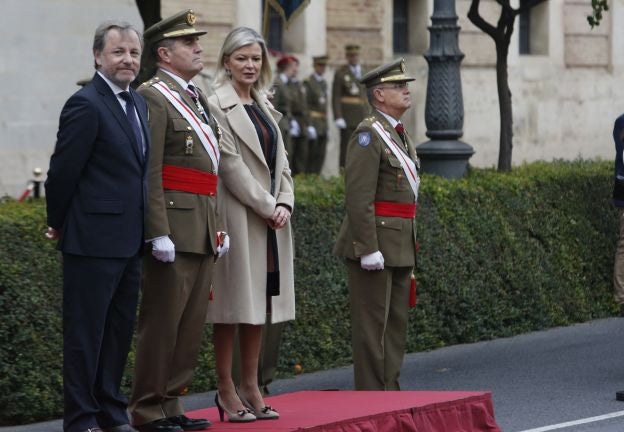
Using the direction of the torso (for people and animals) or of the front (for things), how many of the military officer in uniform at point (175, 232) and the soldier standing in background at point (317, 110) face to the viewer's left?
0

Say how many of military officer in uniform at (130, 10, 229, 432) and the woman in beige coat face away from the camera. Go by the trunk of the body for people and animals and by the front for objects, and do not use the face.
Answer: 0

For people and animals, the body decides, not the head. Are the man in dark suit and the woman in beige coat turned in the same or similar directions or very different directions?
same or similar directions

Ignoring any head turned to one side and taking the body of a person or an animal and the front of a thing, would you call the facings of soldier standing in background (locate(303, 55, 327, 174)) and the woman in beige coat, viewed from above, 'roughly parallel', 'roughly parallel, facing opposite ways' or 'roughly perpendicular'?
roughly parallel

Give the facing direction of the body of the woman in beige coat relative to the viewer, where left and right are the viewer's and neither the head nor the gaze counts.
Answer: facing the viewer and to the right of the viewer

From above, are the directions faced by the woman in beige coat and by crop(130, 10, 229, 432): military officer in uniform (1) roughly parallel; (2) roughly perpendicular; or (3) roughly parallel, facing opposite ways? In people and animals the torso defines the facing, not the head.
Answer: roughly parallel

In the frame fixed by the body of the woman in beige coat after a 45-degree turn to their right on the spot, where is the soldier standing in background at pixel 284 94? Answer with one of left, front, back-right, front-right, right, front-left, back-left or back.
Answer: back

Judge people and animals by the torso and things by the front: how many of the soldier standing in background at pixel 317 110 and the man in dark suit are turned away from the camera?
0

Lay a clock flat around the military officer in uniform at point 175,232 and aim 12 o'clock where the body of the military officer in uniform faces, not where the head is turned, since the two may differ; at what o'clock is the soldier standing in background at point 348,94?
The soldier standing in background is roughly at 8 o'clock from the military officer in uniform.

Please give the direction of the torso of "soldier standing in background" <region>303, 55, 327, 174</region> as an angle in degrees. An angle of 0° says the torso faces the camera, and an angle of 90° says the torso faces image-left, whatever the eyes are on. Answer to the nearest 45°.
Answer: approximately 315°

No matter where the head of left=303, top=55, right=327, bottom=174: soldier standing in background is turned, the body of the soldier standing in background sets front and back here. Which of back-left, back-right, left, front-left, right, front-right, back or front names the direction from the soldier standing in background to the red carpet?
front-right

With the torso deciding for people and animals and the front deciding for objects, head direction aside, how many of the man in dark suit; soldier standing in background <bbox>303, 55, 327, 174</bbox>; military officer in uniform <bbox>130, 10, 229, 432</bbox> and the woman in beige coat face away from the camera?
0

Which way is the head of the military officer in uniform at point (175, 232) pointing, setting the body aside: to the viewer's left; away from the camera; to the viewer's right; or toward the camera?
to the viewer's right

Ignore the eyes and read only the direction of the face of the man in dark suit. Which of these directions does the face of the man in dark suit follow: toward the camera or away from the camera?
toward the camera
